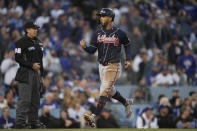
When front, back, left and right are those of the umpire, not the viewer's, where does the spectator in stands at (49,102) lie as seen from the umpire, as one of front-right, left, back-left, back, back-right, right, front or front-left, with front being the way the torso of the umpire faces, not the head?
back-left

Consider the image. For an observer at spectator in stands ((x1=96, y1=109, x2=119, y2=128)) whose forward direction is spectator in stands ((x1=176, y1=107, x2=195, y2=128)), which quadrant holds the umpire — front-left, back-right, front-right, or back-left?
back-right

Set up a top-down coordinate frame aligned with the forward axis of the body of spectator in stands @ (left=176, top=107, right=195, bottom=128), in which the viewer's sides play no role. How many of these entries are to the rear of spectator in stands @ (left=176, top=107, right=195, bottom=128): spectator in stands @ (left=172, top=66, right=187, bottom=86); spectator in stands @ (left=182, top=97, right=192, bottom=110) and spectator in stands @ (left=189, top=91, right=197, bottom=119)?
3

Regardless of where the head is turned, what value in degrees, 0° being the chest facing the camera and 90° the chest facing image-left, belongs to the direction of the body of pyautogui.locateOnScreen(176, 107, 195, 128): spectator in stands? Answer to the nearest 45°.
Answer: approximately 0°

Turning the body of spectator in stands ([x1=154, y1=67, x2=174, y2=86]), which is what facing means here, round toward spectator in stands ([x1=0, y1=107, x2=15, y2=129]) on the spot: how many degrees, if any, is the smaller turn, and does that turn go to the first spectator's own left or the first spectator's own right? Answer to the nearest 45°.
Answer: approximately 45° to the first spectator's own right

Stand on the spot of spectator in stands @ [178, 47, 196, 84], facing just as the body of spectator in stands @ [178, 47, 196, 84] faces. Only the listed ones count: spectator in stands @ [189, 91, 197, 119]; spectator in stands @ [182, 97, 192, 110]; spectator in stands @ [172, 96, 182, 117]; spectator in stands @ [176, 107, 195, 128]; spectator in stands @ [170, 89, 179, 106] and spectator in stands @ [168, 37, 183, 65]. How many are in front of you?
5

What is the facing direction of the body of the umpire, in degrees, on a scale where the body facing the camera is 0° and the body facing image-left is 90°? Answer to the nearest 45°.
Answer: approximately 315°

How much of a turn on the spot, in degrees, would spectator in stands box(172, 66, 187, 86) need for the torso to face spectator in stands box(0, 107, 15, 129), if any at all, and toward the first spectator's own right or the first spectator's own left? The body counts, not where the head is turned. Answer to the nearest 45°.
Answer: approximately 45° to the first spectator's own right

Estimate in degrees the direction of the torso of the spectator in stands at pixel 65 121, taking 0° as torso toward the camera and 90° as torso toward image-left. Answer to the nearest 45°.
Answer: approximately 0°

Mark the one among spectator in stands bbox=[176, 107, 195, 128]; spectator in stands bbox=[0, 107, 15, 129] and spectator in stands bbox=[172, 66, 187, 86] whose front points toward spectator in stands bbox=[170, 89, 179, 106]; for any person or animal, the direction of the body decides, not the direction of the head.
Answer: spectator in stands bbox=[172, 66, 187, 86]
